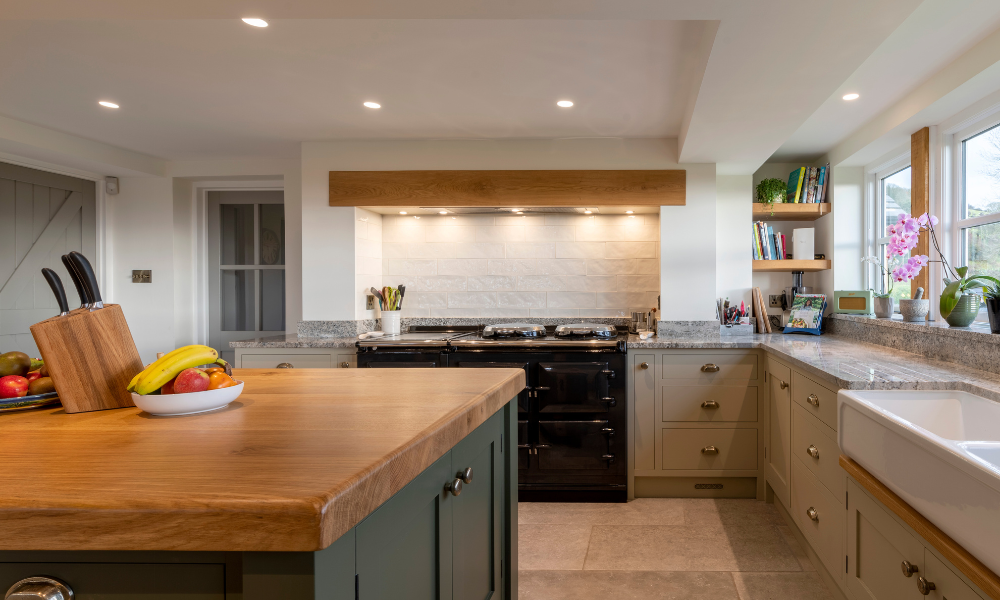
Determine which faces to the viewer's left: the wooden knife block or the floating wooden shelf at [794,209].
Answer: the wooden knife block

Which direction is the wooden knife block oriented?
to the viewer's left

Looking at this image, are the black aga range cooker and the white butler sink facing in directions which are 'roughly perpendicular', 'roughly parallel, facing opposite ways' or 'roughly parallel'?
roughly perpendicular

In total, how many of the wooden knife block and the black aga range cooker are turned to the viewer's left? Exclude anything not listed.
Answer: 1

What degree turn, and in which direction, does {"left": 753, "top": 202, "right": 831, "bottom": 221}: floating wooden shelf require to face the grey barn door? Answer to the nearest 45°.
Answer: approximately 45° to its right

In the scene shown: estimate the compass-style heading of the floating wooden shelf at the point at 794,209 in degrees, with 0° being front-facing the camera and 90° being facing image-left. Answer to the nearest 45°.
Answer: approximately 0°

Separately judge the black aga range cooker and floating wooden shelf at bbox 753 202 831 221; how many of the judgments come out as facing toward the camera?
2

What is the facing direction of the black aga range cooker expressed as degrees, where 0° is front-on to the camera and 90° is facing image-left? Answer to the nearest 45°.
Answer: approximately 0°
